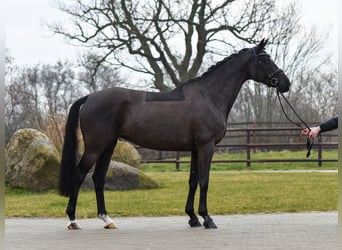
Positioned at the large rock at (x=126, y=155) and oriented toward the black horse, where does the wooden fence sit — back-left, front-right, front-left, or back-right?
back-left

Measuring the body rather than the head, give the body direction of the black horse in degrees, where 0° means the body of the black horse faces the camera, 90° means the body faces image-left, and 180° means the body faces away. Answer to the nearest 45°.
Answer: approximately 270°

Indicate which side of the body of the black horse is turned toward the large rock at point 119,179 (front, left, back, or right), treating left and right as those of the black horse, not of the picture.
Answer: left

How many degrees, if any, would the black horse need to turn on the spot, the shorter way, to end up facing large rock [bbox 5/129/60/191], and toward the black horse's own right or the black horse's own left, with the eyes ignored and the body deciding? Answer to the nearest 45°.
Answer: approximately 135° to the black horse's own left

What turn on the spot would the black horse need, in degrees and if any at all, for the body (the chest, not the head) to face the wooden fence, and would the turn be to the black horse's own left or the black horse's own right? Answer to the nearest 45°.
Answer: approximately 90° to the black horse's own left

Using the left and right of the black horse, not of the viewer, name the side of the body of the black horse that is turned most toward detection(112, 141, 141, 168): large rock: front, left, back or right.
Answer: left

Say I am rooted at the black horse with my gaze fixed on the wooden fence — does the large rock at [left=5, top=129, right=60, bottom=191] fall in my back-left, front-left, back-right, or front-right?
front-left
